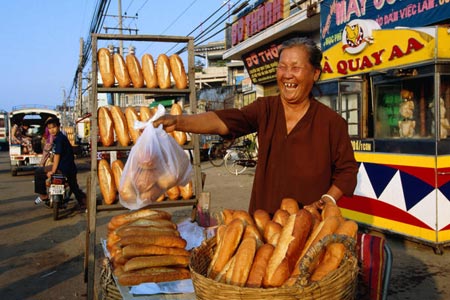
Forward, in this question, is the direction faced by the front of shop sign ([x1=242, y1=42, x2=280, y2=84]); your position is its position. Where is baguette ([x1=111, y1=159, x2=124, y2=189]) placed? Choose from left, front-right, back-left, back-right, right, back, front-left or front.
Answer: front-left
